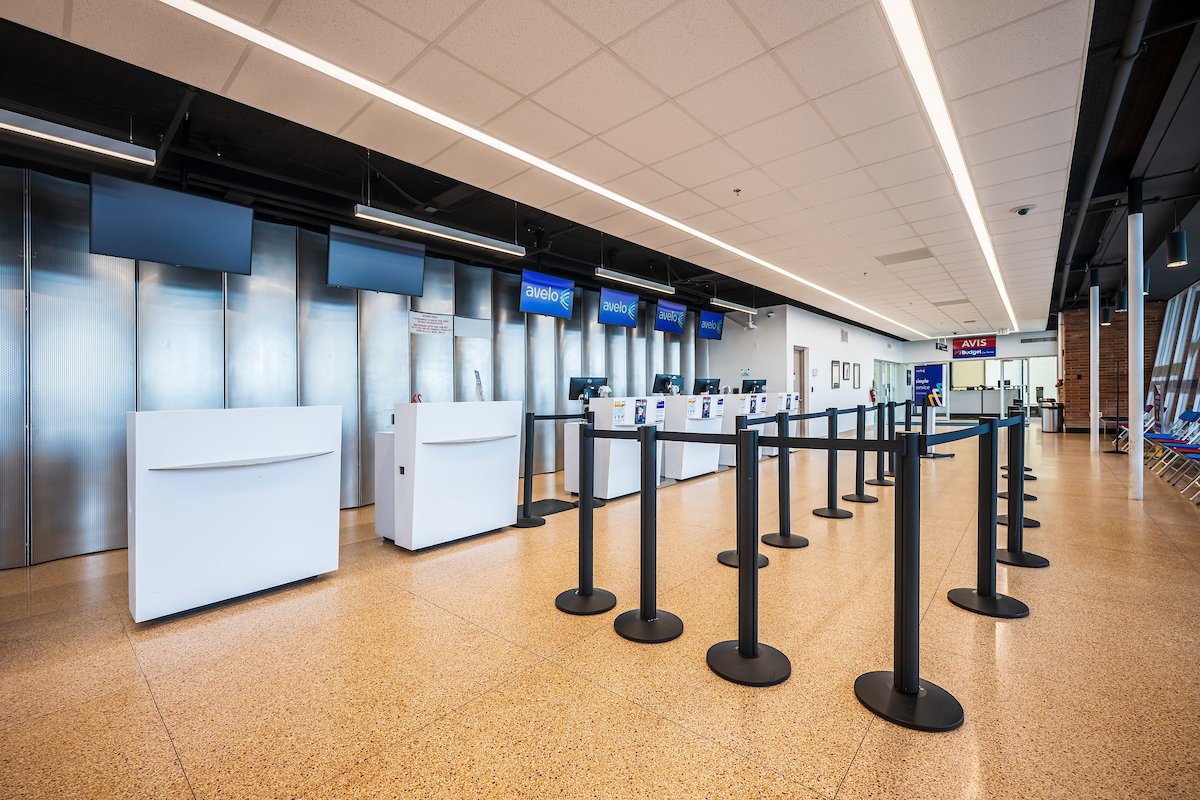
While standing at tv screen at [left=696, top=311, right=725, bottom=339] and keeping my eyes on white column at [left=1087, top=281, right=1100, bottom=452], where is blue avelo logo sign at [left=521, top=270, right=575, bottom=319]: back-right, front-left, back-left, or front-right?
back-right

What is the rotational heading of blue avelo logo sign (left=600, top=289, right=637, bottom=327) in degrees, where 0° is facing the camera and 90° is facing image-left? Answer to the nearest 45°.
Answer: approximately 315°

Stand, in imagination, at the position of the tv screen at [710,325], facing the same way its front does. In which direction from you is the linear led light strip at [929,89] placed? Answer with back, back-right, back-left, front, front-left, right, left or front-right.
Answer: front-right

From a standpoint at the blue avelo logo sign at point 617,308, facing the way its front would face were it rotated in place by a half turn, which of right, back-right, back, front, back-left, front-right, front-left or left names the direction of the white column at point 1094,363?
back-right

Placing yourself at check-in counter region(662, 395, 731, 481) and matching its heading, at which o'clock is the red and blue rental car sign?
The red and blue rental car sign is roughly at 9 o'clock from the check-in counter.

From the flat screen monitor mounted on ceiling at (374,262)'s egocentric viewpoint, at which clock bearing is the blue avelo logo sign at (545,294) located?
The blue avelo logo sign is roughly at 10 o'clock from the flat screen monitor mounted on ceiling.

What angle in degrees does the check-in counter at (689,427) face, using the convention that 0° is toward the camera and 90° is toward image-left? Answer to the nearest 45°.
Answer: approximately 315°

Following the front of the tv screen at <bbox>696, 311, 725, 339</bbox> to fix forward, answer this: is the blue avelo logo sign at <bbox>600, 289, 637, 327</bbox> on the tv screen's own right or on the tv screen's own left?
on the tv screen's own right

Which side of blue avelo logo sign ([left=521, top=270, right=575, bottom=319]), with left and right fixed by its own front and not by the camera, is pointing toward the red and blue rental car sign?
left

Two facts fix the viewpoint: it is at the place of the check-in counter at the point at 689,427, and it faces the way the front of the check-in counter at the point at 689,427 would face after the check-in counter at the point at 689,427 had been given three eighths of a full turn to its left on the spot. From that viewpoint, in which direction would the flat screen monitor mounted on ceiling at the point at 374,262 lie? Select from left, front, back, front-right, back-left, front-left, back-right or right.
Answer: back-left

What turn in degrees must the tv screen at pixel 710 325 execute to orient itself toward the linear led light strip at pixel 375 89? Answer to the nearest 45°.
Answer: approximately 45° to its right

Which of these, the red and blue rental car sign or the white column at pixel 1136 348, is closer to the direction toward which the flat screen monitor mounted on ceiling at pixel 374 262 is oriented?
the white column

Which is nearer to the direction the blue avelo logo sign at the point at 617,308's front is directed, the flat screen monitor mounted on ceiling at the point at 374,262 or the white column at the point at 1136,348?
the white column
